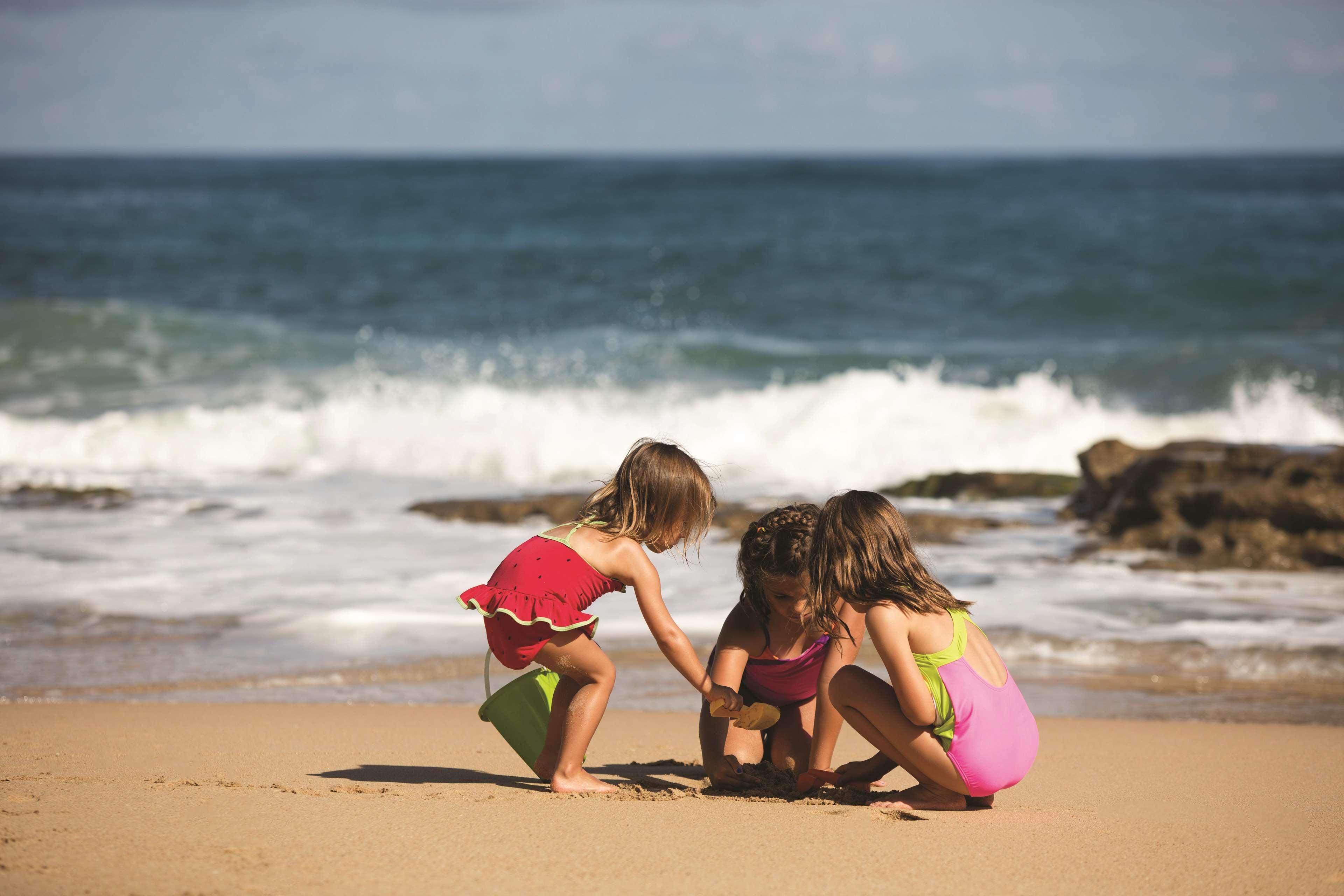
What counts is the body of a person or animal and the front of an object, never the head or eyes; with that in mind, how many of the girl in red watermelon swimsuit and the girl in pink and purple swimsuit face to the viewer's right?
1

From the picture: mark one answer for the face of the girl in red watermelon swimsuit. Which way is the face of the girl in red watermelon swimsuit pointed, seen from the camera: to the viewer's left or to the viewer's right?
to the viewer's right

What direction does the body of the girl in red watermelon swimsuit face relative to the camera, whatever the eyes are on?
to the viewer's right
